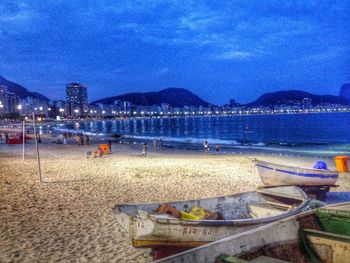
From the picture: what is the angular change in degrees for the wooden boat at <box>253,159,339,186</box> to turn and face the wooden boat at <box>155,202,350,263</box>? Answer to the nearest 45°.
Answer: approximately 90° to its left

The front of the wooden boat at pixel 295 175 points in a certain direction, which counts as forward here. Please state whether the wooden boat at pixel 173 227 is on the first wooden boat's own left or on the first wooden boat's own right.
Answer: on the first wooden boat's own left

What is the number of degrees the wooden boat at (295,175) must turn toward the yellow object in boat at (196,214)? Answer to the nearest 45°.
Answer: approximately 90° to its left

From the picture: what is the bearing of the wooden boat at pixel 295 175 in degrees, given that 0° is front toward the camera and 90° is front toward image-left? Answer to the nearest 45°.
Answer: approximately 90°

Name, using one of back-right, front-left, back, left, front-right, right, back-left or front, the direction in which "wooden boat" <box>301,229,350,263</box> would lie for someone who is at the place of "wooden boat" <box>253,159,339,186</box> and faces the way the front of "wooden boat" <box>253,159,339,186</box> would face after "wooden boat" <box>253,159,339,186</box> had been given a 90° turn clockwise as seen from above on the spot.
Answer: back

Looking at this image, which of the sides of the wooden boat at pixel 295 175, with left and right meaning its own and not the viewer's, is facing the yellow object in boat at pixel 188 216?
left
